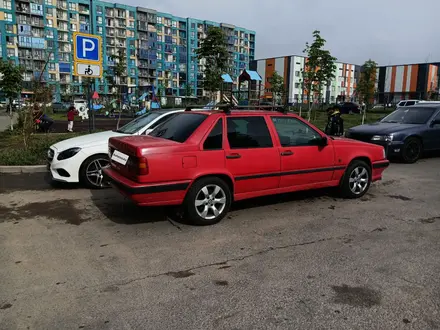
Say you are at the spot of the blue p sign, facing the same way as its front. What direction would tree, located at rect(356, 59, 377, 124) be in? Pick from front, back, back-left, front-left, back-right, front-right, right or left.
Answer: back-left

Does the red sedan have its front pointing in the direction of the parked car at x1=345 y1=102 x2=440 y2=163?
yes

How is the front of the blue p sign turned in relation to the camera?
facing the viewer

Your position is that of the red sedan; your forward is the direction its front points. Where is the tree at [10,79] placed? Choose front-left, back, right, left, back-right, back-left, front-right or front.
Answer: left

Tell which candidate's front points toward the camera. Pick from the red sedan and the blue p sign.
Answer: the blue p sign

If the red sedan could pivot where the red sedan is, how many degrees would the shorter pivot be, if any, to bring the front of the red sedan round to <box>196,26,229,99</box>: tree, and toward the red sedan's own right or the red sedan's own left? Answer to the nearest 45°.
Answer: approximately 45° to the red sedan's own left

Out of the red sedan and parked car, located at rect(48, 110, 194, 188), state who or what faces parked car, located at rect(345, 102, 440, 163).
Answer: the red sedan

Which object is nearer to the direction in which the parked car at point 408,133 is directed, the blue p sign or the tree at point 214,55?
the blue p sign

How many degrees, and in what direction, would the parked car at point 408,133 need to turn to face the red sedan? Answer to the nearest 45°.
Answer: approximately 45° to its left

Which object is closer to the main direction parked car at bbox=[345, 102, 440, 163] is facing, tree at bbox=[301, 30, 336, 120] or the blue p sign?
the blue p sign

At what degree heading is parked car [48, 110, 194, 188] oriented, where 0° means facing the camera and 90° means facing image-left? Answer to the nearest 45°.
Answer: approximately 45°

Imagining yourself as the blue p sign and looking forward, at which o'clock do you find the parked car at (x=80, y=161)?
The parked car is roughly at 12 o'clock from the blue p sign.

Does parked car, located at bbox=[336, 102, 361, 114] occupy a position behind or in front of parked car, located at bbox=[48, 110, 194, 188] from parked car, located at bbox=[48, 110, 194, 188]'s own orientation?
behind

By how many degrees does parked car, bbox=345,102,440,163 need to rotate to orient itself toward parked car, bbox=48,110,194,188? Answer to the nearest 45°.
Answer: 0° — it already faces it

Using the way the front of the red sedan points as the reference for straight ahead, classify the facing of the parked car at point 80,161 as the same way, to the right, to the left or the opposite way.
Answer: the opposite way

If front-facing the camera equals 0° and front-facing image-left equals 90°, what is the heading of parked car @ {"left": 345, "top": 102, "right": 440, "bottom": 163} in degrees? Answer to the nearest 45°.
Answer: approximately 45°

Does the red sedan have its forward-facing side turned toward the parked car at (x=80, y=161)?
no

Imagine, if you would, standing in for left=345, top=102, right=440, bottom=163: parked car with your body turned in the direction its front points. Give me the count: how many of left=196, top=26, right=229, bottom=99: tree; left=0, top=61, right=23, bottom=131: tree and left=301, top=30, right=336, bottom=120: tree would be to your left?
0

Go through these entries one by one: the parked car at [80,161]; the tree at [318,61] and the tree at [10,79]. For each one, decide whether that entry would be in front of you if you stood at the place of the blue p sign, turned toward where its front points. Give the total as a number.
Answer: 1
